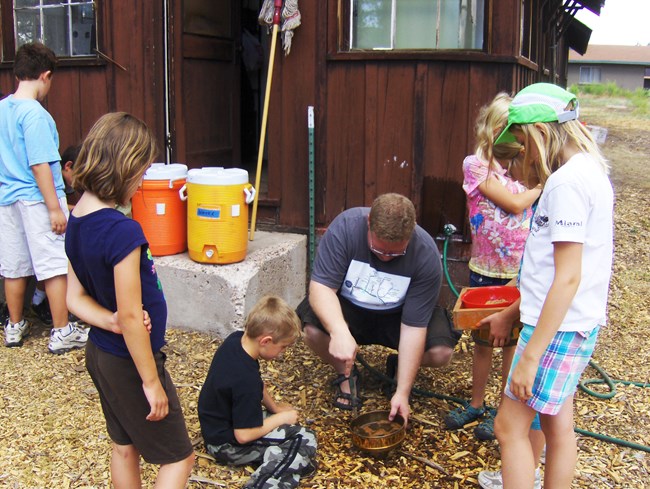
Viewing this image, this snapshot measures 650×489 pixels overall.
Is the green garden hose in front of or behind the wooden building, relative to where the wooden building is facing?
in front

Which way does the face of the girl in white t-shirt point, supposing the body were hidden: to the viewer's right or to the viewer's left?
to the viewer's left

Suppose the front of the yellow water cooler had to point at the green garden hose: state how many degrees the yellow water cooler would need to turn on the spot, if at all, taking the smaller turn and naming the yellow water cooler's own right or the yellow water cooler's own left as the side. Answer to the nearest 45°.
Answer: approximately 45° to the yellow water cooler's own left

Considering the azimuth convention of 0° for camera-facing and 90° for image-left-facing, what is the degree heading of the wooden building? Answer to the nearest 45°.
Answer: approximately 0°

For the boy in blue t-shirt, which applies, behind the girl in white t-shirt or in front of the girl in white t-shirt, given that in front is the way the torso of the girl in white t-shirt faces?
in front

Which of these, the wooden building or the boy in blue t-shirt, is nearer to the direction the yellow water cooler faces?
the boy in blue t-shirt

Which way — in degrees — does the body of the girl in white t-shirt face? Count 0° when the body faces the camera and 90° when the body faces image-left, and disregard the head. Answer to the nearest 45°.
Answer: approximately 90°

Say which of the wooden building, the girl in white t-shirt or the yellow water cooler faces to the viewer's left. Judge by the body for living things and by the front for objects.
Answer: the girl in white t-shirt
